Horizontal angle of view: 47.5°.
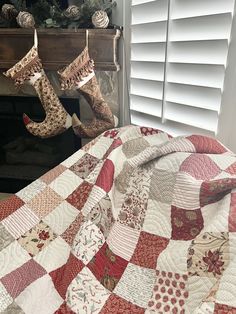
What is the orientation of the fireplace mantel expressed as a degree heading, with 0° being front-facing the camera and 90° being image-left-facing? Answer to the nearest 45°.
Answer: approximately 0°
